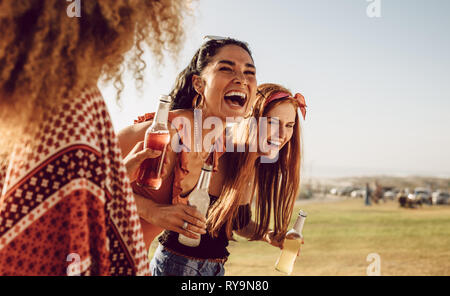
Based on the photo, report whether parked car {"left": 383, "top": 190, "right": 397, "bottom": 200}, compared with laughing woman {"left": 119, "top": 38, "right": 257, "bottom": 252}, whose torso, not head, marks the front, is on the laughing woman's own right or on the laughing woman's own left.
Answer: on the laughing woman's own left

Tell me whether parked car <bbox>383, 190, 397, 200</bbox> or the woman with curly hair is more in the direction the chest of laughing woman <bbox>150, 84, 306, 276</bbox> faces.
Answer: the woman with curly hair

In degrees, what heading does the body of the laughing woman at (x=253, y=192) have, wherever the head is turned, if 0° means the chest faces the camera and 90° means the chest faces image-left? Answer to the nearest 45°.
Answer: approximately 315°

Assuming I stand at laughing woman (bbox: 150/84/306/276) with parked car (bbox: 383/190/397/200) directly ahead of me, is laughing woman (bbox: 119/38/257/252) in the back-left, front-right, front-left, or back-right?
back-left

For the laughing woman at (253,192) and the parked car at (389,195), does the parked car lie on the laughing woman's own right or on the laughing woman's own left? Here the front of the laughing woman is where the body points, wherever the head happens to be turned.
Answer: on the laughing woman's own left

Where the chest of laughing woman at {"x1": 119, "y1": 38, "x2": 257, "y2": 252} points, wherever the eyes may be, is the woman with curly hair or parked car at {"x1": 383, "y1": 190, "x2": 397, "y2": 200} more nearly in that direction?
the woman with curly hair
